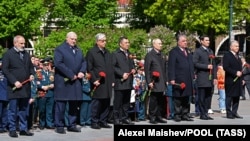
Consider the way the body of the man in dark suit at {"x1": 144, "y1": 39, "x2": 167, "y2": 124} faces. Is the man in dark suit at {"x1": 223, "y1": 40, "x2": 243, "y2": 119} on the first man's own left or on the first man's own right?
on the first man's own left

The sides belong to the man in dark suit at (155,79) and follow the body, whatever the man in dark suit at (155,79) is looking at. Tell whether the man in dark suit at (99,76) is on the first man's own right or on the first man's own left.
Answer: on the first man's own right

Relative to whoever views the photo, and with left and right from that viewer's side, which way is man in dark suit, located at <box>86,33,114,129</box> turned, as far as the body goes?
facing the viewer and to the right of the viewer

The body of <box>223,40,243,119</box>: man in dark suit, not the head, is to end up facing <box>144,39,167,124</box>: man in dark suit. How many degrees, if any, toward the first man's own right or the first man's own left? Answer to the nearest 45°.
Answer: approximately 90° to the first man's own right

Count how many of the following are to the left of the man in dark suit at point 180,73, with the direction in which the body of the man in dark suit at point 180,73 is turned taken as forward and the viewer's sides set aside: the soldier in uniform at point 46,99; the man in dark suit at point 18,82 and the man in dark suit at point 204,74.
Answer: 1

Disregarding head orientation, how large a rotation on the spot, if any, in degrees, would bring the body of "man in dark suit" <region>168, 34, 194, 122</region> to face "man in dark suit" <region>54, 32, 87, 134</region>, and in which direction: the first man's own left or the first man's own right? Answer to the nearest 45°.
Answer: approximately 90° to the first man's own right

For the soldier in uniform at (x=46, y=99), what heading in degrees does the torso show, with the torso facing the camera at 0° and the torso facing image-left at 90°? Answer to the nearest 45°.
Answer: approximately 0°

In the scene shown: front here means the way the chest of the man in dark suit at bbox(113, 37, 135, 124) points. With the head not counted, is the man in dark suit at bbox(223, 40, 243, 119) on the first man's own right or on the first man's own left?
on the first man's own left

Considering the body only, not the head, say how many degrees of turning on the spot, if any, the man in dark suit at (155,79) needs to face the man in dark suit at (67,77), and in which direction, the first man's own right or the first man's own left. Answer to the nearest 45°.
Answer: approximately 90° to the first man's own right
